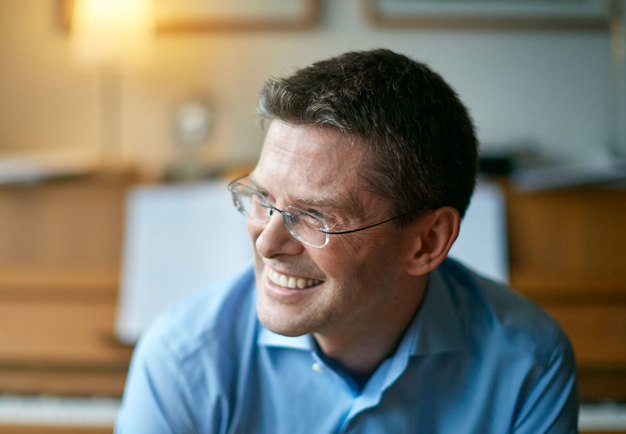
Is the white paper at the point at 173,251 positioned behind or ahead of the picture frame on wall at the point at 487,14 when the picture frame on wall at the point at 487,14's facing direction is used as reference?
ahead

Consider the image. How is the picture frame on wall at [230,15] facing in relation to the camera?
toward the camera

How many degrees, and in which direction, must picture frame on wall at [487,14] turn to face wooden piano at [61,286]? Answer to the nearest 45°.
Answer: approximately 45° to its right

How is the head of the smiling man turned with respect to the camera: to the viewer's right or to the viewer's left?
to the viewer's left

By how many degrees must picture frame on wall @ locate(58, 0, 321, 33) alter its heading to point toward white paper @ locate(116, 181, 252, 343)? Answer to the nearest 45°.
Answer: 0° — it already faces it

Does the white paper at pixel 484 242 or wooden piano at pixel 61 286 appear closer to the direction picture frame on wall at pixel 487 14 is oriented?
the white paper

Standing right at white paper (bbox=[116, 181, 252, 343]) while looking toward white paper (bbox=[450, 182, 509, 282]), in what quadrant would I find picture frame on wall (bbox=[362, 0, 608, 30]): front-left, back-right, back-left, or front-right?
front-left

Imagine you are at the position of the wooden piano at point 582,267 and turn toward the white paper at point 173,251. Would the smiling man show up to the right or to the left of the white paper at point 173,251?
left

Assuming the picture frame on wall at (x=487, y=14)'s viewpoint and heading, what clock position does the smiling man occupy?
The smiling man is roughly at 12 o'clock from the picture frame on wall.

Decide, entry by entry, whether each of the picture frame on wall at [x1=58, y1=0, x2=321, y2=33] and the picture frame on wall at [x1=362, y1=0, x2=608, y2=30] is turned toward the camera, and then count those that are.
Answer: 2

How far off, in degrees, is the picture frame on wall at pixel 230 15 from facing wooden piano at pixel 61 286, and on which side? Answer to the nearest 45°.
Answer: approximately 45° to its right

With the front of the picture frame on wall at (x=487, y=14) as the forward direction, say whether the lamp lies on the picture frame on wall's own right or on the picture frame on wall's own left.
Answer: on the picture frame on wall's own right
